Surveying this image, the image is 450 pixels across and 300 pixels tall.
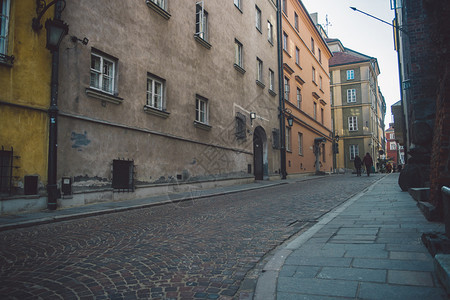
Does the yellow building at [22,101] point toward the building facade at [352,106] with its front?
no

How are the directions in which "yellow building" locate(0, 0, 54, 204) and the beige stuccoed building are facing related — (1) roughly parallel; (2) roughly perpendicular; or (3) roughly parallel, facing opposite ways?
roughly parallel

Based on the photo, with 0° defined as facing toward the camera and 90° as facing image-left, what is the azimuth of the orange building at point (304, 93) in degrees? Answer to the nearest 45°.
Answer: approximately 315°

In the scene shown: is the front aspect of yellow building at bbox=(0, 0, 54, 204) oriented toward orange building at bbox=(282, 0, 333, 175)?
no

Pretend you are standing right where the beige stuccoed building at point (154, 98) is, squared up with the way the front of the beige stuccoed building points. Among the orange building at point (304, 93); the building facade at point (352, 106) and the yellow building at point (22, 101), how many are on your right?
1

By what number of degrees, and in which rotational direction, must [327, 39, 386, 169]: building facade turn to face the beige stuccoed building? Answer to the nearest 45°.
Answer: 0° — it already faces it

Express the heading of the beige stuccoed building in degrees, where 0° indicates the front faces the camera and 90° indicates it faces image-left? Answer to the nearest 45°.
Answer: approximately 315°

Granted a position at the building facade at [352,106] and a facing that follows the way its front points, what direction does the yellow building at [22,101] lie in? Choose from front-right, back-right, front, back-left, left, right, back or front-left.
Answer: front

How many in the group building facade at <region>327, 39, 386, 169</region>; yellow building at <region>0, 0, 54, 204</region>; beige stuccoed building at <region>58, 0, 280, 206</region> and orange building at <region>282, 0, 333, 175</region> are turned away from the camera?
0

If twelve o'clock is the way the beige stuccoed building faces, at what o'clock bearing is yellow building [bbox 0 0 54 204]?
The yellow building is roughly at 3 o'clock from the beige stuccoed building.

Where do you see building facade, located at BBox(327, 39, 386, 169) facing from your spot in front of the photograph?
facing the viewer

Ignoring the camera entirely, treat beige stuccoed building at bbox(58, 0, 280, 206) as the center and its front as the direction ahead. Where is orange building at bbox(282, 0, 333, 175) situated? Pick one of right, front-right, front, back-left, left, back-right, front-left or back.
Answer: left

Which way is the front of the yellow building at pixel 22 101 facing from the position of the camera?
facing the viewer and to the right of the viewer
